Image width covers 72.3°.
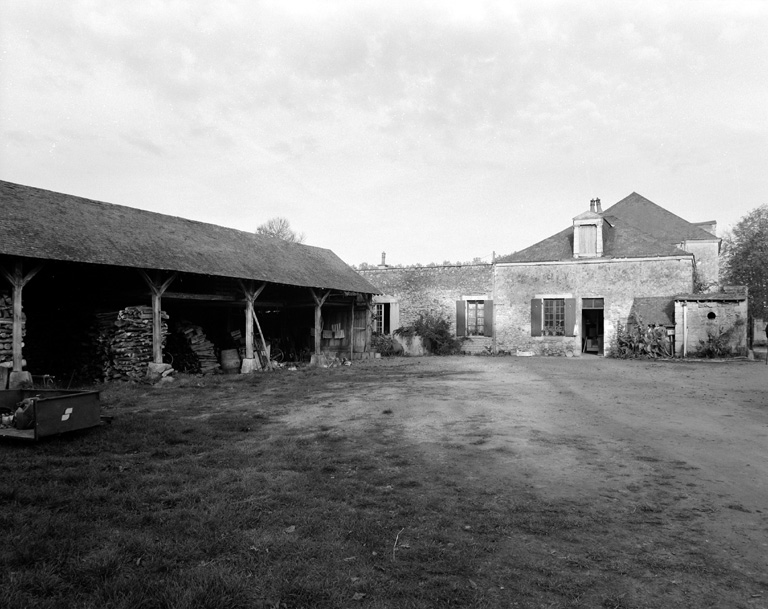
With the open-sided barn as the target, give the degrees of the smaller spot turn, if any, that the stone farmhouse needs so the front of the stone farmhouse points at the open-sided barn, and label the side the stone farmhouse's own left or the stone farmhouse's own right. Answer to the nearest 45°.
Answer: approximately 45° to the stone farmhouse's own right

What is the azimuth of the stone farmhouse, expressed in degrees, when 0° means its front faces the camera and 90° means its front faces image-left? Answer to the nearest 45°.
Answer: approximately 0°

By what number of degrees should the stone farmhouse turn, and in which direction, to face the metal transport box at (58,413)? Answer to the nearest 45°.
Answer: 0° — it already faces it

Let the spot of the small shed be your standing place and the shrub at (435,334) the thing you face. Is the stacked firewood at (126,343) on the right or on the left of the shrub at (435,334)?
left

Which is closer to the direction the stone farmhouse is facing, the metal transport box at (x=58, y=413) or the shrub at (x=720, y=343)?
the metal transport box

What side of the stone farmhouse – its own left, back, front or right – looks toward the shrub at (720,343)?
left

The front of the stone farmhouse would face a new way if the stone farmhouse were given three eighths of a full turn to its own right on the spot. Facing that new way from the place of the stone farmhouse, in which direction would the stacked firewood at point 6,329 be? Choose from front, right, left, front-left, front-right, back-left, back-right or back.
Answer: left

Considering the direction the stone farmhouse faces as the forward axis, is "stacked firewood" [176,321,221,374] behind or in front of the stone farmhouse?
in front

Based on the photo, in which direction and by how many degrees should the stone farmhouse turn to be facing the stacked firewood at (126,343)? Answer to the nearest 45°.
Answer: approximately 45° to its right

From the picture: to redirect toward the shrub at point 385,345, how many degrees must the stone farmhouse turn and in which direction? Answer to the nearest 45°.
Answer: approximately 90° to its right

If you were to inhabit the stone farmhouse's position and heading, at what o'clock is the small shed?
The small shed is roughly at 10 o'clock from the stone farmhouse.

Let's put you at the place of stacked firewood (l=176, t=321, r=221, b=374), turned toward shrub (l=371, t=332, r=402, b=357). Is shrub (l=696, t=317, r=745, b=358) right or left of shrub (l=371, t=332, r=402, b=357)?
right
